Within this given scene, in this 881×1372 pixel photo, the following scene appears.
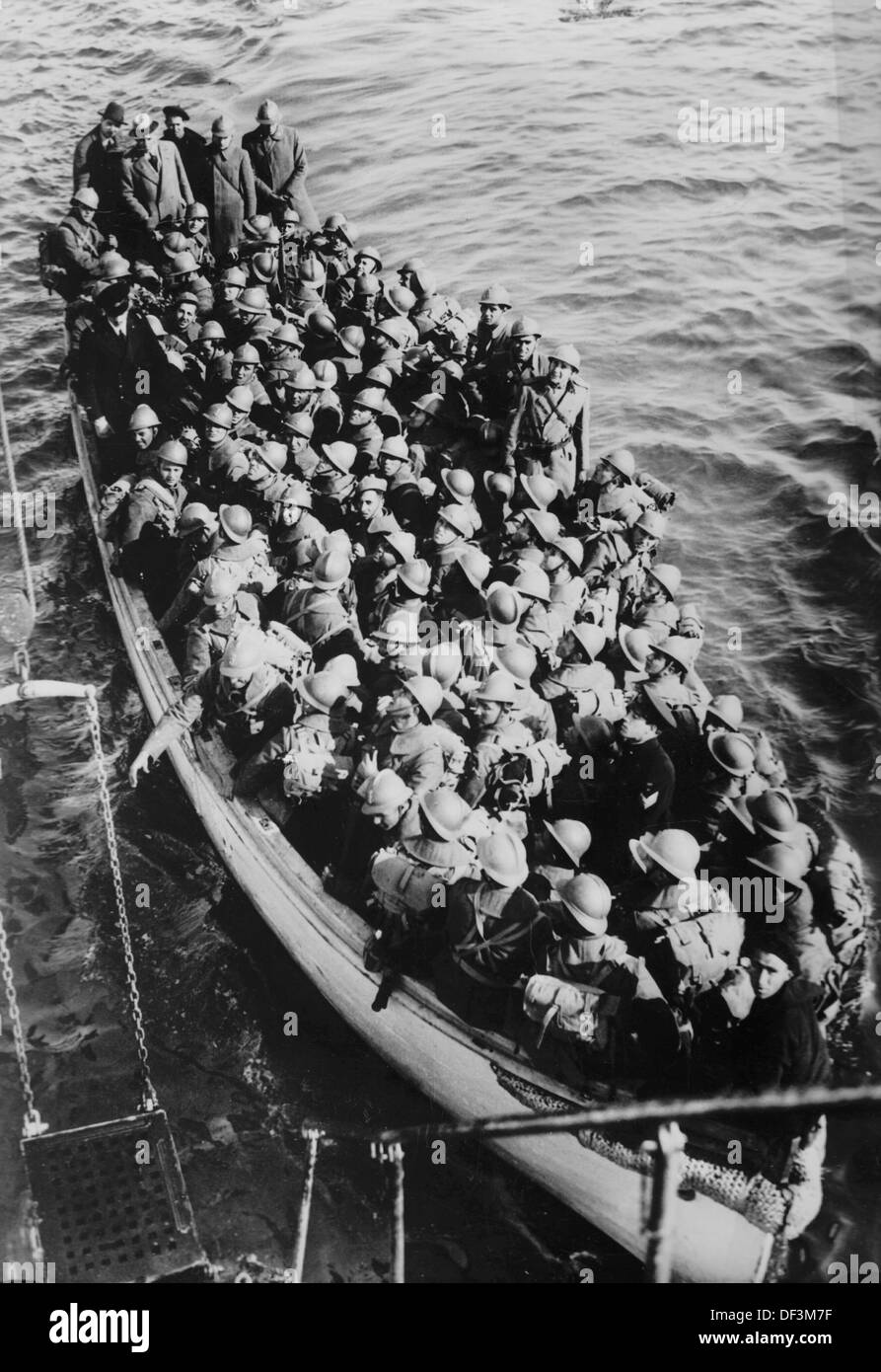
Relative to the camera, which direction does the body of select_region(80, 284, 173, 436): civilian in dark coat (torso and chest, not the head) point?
toward the camera

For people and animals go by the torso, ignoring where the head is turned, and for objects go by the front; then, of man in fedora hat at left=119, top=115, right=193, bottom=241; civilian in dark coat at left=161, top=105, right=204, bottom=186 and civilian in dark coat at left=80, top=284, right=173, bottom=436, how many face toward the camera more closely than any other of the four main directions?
3

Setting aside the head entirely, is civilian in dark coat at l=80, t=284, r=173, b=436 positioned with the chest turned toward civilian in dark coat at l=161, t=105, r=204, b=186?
no

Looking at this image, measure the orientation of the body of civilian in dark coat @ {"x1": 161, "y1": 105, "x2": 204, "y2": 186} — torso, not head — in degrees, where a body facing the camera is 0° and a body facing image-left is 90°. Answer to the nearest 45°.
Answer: approximately 0°

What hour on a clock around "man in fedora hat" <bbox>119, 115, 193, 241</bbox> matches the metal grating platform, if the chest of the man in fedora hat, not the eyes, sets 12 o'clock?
The metal grating platform is roughly at 12 o'clock from the man in fedora hat.

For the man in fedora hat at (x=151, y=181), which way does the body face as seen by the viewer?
toward the camera

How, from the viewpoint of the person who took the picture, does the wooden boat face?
facing the viewer and to the right of the viewer

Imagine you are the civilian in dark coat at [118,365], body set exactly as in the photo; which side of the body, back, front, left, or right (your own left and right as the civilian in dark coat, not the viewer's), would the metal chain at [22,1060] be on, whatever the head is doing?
front
